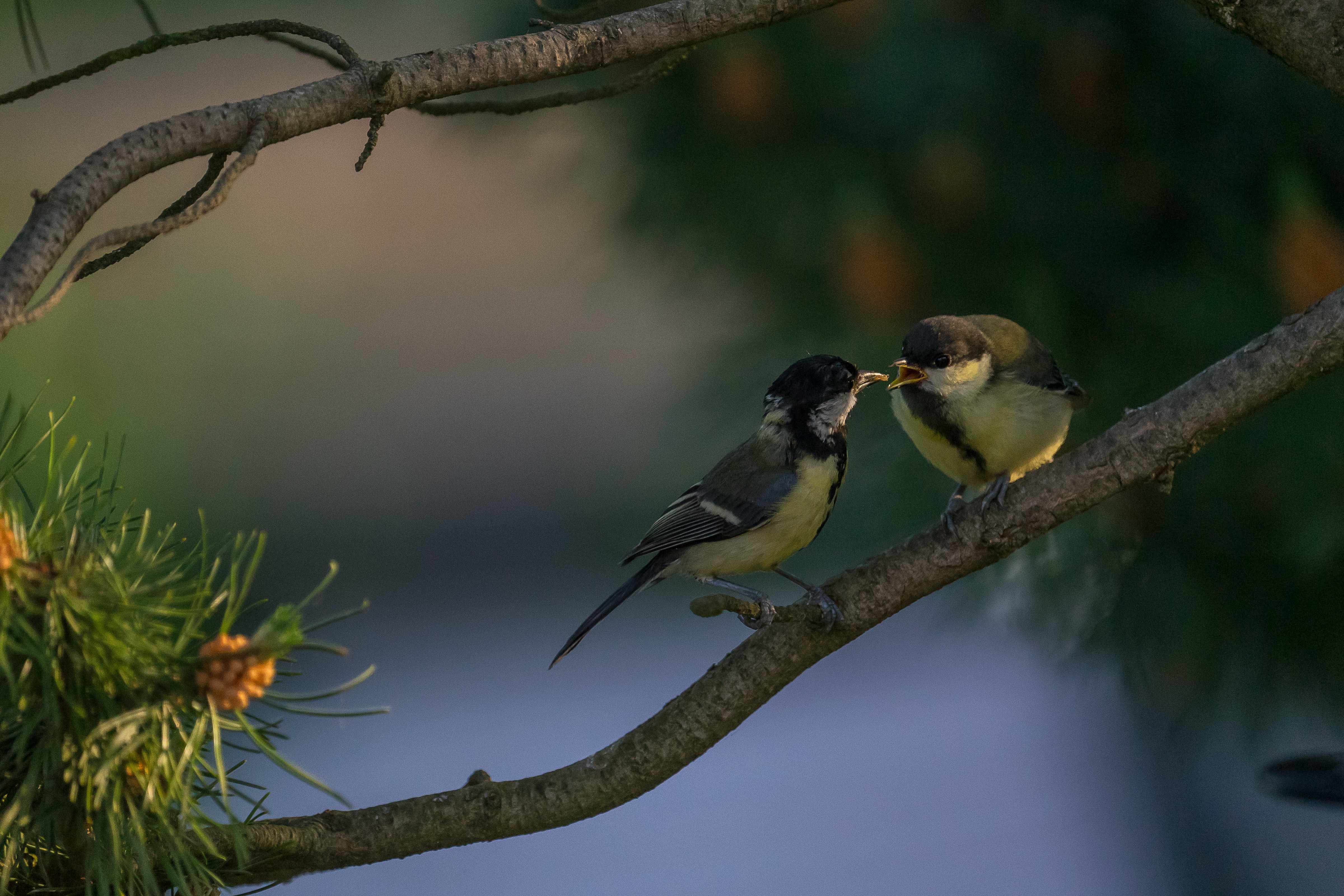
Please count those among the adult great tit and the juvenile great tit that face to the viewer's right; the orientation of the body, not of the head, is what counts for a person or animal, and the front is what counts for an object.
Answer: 1

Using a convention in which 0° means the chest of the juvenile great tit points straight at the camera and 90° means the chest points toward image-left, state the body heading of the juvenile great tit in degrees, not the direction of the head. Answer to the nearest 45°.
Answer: approximately 45°

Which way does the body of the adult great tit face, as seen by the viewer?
to the viewer's right
